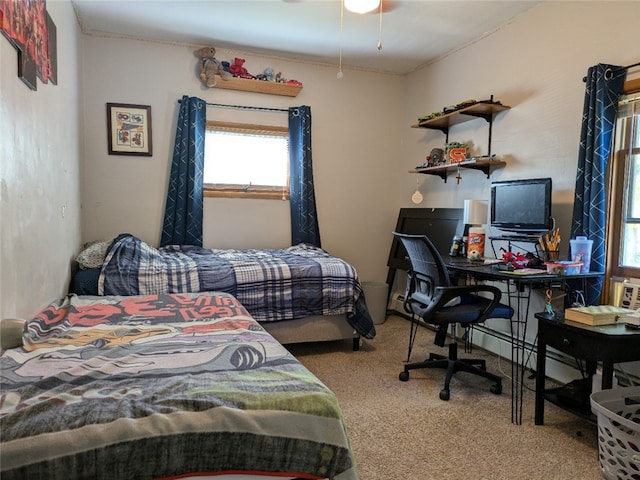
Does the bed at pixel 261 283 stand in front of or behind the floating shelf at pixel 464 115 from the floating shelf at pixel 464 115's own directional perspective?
in front

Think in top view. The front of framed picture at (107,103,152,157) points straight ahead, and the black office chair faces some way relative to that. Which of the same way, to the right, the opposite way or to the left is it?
to the left

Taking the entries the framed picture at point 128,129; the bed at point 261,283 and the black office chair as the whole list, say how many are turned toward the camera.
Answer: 1

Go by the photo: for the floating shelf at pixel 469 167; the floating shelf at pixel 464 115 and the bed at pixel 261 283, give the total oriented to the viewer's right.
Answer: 1

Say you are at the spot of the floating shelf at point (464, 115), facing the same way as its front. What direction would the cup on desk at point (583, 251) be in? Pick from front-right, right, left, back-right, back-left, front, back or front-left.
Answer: left

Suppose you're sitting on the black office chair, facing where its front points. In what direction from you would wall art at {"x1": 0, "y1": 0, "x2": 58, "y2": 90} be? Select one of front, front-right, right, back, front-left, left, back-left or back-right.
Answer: back

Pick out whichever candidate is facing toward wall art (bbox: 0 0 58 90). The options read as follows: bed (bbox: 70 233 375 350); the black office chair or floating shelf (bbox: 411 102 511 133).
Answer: the floating shelf

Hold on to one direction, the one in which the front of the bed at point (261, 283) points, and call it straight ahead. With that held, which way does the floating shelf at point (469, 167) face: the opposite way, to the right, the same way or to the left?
the opposite way

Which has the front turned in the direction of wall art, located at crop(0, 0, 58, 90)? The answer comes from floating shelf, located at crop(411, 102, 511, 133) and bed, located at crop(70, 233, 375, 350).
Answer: the floating shelf

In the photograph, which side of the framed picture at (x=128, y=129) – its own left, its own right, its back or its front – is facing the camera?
front

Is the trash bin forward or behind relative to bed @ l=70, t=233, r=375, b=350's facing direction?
forward

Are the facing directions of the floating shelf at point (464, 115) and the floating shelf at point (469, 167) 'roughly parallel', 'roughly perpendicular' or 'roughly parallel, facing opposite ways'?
roughly parallel

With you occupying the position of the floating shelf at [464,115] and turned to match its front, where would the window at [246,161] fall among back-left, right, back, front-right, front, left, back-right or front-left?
front-right

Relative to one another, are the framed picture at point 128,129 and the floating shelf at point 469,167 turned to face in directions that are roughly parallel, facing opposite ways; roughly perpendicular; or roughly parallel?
roughly perpendicular

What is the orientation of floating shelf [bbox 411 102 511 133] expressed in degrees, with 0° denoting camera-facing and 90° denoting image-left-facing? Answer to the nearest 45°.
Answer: approximately 45°

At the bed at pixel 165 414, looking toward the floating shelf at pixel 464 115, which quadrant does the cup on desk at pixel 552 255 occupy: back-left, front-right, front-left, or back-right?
front-right

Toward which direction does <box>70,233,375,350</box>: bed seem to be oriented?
to the viewer's right

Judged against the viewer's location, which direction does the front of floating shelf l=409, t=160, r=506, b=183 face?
facing the viewer and to the left of the viewer

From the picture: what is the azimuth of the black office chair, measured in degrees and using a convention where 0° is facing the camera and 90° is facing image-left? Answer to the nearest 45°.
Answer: approximately 225°

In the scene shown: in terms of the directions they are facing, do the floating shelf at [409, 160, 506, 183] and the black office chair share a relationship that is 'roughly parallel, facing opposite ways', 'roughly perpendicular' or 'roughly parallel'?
roughly parallel, facing opposite ways

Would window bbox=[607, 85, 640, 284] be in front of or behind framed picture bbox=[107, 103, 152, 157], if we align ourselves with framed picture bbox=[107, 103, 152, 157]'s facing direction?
in front

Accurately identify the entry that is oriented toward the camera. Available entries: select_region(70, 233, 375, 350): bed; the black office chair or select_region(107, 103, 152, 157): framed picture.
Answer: the framed picture

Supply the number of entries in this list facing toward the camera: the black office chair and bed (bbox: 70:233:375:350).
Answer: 0
